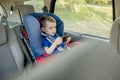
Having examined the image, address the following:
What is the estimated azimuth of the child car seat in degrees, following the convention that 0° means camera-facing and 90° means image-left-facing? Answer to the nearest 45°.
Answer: approximately 315°

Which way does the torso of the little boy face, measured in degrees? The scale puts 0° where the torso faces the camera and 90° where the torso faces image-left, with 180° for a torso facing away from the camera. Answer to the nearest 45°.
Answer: approximately 315°

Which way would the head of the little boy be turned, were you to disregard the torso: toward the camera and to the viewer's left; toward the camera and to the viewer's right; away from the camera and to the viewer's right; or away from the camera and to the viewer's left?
toward the camera and to the viewer's right
